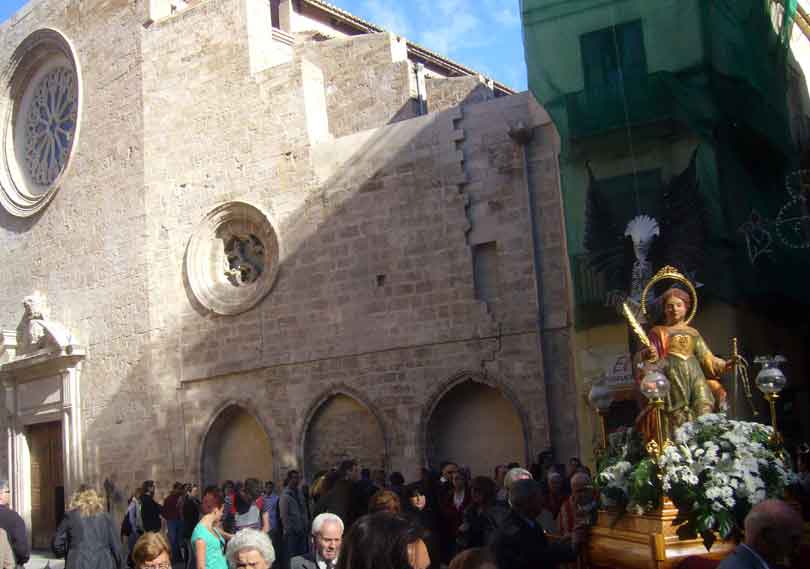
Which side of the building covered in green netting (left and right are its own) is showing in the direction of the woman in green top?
front

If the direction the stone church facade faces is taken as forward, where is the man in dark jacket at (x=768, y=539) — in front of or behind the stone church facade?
in front

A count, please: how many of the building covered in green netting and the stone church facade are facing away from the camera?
0

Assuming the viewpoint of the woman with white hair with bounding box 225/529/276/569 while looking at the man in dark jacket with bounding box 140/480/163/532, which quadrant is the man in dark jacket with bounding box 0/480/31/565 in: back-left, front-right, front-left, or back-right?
front-left

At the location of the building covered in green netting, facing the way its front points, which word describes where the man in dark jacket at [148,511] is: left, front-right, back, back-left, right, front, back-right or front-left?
front-right

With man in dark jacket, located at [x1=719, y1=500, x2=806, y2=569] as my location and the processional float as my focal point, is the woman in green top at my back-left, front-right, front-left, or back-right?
front-left

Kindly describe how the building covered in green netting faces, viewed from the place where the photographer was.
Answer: facing the viewer and to the left of the viewer

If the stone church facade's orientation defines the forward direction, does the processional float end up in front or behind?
in front

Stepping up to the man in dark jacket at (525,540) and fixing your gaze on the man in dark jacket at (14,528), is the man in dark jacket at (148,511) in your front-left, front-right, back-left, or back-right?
front-right
